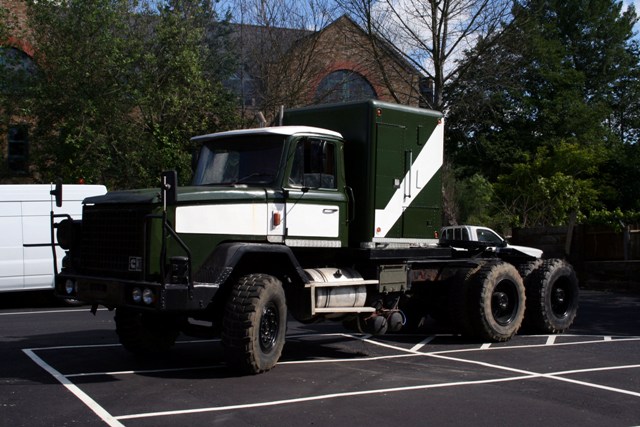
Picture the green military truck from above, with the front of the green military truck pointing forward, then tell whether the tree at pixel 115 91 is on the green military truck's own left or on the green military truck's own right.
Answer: on the green military truck's own right

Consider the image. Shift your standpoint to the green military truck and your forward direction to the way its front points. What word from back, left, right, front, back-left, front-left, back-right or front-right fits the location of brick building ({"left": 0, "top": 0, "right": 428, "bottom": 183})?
back-right

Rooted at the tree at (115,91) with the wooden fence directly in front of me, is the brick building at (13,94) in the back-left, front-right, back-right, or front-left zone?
back-left

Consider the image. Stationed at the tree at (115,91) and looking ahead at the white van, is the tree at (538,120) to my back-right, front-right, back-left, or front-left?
back-left

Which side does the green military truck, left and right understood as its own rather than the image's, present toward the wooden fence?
back

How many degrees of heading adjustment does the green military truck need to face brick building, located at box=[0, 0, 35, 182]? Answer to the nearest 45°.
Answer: approximately 90° to its right

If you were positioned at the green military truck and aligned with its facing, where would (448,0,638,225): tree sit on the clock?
The tree is roughly at 5 o'clock from the green military truck.

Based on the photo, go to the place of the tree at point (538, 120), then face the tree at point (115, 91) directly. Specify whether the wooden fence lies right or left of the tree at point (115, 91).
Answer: left

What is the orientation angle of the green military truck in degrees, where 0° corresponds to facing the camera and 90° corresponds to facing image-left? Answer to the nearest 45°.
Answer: approximately 45°

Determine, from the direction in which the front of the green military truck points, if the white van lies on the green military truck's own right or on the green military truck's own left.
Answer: on the green military truck's own right
